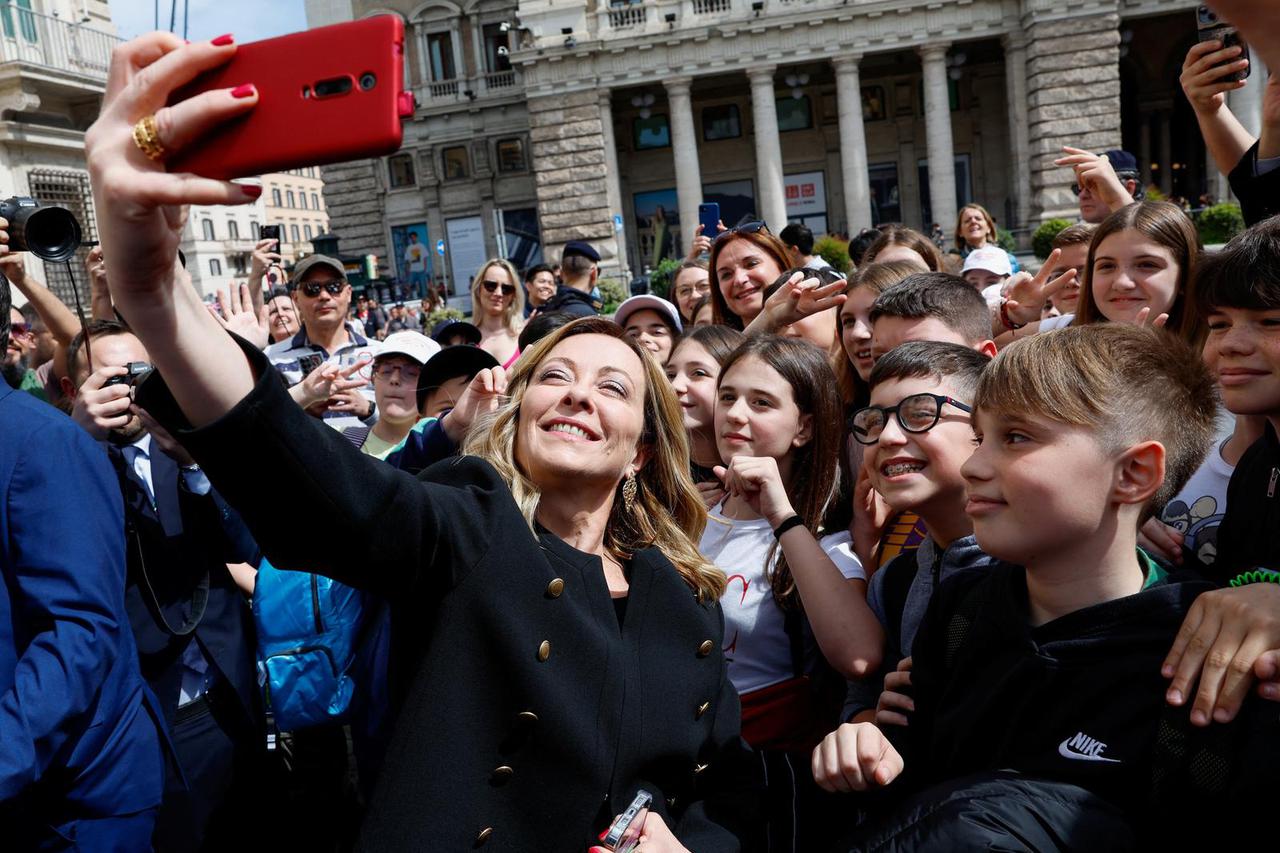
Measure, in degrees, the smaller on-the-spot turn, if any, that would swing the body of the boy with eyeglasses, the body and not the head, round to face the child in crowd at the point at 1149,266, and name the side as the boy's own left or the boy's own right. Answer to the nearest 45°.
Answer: approximately 180°

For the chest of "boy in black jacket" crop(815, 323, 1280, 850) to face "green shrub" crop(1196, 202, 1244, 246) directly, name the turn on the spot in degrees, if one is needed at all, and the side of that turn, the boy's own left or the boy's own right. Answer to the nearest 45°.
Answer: approximately 135° to the boy's own right

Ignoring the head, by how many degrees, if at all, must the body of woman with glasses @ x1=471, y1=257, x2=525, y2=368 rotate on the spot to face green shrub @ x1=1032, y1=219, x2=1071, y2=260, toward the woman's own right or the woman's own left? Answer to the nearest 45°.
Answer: approximately 135° to the woman's own left

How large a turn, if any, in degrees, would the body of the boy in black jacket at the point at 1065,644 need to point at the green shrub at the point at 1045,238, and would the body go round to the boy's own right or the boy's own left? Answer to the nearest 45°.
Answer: approximately 135° to the boy's own right

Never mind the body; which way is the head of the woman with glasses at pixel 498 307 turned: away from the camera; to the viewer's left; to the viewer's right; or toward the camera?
toward the camera

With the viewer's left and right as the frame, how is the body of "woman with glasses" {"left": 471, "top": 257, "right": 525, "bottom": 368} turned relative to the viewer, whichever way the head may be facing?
facing the viewer

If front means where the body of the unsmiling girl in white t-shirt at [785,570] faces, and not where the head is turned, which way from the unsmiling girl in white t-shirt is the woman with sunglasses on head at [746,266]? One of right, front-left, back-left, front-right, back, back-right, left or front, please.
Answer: back-right

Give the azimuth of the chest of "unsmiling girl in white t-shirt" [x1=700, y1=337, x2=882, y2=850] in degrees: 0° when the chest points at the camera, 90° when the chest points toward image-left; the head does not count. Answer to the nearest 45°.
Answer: approximately 45°

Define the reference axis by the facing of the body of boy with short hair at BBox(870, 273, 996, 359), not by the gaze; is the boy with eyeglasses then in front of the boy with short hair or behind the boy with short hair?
in front

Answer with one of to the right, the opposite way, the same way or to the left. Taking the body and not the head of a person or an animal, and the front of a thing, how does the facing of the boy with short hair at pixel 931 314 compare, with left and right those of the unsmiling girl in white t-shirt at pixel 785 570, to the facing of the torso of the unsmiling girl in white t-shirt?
the same way

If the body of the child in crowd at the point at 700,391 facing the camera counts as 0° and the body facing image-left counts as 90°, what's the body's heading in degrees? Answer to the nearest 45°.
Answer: approximately 45°

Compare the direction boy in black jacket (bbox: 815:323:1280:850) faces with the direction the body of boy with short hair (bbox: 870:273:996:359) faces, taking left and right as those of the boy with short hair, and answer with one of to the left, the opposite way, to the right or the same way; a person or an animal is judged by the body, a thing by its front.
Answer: the same way

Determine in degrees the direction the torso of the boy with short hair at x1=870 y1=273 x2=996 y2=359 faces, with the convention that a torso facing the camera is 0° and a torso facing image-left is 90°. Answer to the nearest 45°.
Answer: approximately 45°

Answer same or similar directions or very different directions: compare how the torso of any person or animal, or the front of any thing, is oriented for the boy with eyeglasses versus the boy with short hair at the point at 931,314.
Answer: same or similar directions

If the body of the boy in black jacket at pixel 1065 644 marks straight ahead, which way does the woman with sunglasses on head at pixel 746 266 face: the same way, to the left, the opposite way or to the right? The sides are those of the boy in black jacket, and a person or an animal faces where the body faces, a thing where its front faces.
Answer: the same way

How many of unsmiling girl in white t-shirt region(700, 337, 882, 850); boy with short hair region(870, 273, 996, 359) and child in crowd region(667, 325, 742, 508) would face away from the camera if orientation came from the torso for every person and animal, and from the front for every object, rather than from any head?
0

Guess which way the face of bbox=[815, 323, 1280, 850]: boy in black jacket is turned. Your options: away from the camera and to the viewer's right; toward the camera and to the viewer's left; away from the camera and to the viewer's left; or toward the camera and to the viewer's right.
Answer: toward the camera and to the viewer's left

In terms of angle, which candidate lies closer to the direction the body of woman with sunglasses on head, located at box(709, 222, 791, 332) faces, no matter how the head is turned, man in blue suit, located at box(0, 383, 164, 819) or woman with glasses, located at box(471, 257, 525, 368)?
the man in blue suit
